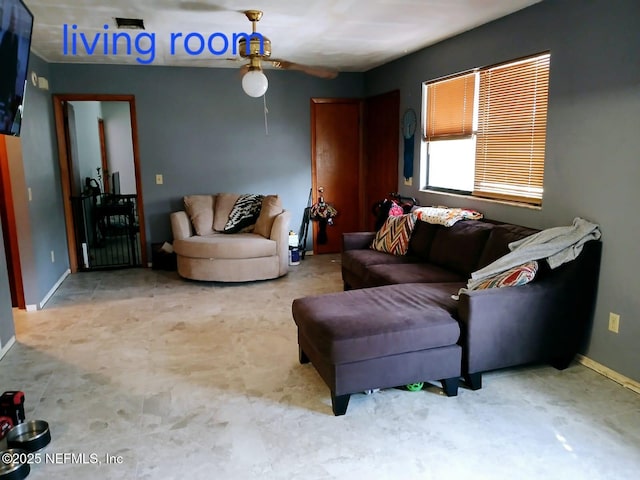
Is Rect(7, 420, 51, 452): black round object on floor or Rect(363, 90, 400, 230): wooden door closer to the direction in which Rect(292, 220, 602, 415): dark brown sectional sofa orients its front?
the black round object on floor

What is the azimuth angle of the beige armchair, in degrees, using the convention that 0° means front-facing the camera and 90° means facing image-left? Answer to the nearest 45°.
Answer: approximately 0°

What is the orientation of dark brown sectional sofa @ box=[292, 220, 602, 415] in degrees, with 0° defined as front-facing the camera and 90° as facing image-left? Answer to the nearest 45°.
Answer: approximately 45°

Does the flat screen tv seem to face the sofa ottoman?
yes

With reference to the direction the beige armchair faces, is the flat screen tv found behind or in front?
in front

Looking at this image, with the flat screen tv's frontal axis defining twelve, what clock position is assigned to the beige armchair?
The beige armchair is roughly at 9 o'clock from the flat screen tv.

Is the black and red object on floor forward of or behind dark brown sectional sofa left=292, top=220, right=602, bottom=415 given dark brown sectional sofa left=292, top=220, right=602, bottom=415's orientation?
forward

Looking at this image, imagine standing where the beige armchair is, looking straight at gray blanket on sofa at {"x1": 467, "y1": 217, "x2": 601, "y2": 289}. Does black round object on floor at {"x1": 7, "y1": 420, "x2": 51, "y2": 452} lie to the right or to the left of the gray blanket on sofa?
right

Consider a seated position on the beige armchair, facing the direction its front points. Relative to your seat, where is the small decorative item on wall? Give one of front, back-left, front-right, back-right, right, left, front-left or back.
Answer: left

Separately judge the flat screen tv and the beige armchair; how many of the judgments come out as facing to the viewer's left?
0

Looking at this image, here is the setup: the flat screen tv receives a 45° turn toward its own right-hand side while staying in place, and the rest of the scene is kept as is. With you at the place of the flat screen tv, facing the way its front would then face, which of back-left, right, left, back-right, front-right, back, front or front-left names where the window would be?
left

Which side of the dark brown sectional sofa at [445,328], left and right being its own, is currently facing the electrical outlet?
back
